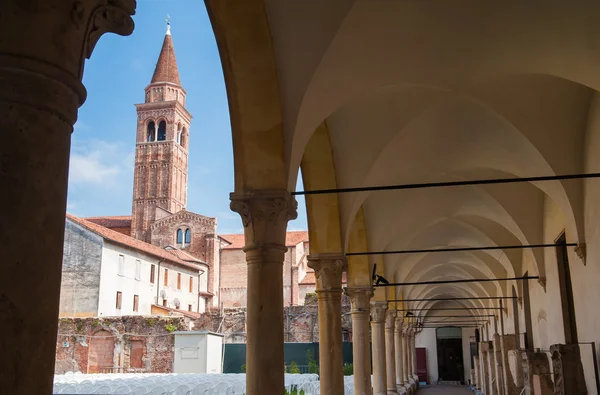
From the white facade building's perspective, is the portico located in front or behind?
in front

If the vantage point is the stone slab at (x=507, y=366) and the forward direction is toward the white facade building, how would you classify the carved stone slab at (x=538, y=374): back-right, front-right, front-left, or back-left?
back-left

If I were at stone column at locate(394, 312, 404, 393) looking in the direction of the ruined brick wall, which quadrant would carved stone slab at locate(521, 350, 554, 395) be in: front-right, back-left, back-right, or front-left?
back-left

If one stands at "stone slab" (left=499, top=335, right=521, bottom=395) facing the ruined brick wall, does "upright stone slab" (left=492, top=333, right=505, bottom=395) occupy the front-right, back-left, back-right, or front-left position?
front-right

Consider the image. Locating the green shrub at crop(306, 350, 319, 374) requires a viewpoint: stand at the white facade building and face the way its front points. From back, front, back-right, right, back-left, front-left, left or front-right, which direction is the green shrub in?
front

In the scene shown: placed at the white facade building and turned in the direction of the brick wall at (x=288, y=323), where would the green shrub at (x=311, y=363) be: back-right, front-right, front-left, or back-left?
front-right

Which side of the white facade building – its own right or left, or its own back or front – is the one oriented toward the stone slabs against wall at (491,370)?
front

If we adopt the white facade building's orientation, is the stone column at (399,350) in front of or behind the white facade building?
in front

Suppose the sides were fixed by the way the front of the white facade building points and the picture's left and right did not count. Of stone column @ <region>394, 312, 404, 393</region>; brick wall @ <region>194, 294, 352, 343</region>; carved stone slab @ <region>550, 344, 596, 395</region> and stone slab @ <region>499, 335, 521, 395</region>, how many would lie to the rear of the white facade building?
0

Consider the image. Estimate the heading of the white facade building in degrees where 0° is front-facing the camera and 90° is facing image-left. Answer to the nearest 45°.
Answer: approximately 315°

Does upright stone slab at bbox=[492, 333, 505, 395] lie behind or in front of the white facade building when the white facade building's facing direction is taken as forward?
in front
